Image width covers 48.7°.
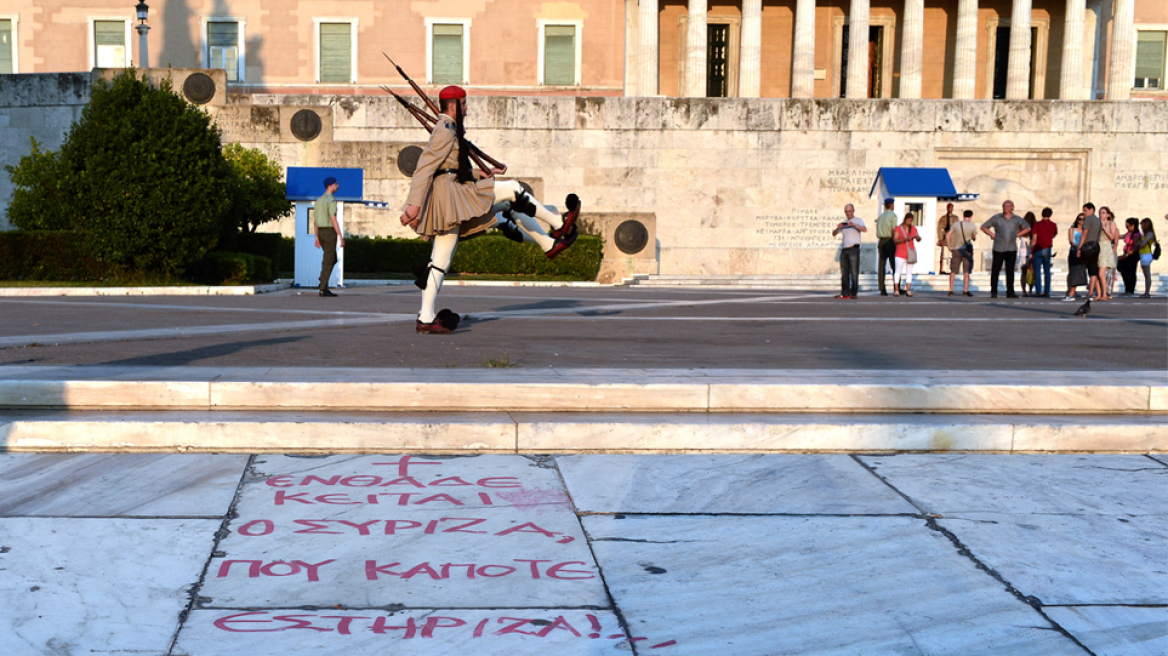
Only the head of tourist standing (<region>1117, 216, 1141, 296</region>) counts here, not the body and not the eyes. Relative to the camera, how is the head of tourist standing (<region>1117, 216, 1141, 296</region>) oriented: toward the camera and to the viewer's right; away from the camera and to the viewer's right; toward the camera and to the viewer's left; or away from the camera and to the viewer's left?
toward the camera and to the viewer's left

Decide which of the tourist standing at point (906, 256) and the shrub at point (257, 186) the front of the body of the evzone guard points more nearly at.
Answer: the tourist standing

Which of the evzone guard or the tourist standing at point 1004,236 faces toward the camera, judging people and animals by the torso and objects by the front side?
the tourist standing

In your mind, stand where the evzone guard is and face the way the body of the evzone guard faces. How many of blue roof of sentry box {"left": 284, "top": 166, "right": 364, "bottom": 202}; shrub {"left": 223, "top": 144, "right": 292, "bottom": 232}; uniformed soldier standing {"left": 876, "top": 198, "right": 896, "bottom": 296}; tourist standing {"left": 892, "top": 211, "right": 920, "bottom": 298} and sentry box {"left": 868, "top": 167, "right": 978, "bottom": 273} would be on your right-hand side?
0

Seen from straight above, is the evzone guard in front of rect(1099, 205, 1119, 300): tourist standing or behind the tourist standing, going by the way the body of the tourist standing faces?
in front

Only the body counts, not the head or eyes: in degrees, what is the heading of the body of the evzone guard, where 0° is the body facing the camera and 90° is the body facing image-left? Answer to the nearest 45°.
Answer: approximately 270°

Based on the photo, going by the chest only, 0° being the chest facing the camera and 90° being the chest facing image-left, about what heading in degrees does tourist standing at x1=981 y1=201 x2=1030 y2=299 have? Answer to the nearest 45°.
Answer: approximately 0°

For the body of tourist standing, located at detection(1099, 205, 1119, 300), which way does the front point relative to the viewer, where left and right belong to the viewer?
facing the viewer and to the left of the viewer

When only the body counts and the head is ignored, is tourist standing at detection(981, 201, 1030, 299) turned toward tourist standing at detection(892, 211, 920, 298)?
no

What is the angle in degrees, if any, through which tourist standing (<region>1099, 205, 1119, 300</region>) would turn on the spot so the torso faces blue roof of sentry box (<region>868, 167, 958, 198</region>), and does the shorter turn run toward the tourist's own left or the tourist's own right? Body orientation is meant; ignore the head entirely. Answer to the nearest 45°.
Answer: approximately 90° to the tourist's own right

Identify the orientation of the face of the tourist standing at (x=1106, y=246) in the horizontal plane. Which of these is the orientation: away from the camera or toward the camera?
toward the camera

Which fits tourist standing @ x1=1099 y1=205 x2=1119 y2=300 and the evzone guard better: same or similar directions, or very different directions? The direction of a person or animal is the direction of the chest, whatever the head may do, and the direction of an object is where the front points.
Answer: very different directions
